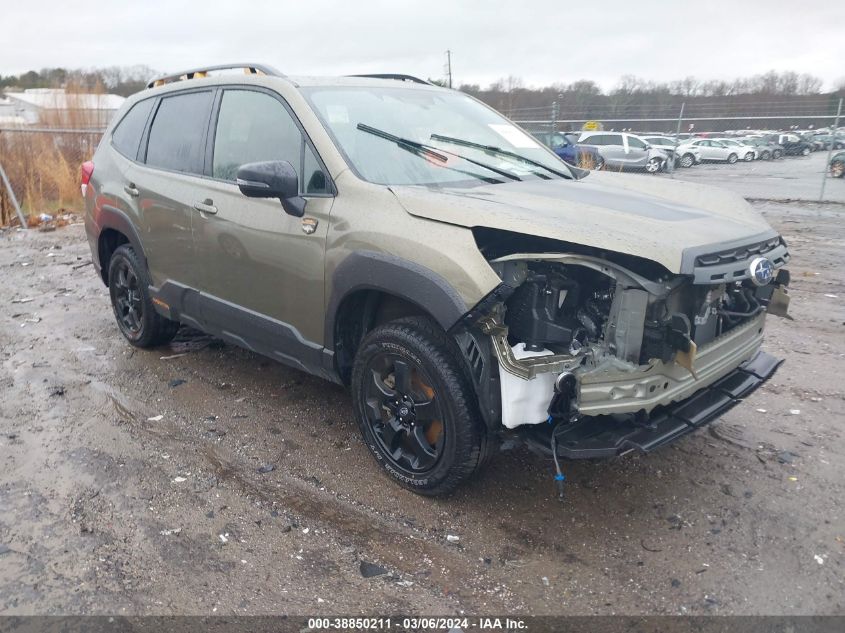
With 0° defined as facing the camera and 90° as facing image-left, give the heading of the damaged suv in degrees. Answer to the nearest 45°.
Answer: approximately 315°

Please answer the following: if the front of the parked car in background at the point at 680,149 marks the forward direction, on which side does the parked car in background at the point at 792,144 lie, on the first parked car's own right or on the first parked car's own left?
on the first parked car's own left
